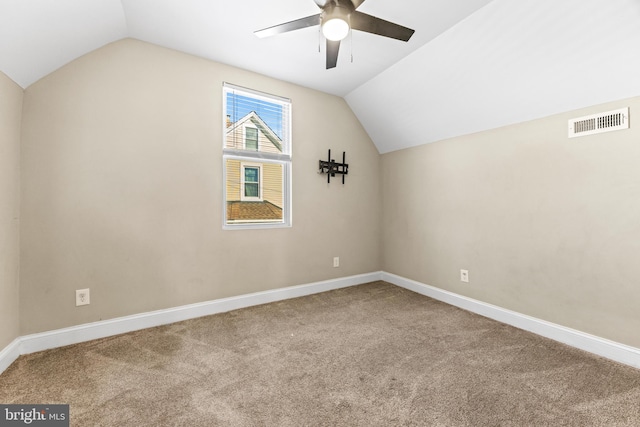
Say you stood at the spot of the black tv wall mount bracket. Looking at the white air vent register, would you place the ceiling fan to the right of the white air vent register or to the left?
right

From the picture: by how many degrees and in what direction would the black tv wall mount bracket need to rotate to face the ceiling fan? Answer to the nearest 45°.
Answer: approximately 45° to its right

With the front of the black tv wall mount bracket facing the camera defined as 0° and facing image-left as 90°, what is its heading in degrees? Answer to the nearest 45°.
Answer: approximately 315°

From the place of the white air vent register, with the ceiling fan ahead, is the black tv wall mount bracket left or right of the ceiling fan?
right

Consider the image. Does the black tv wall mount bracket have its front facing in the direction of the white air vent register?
yes
